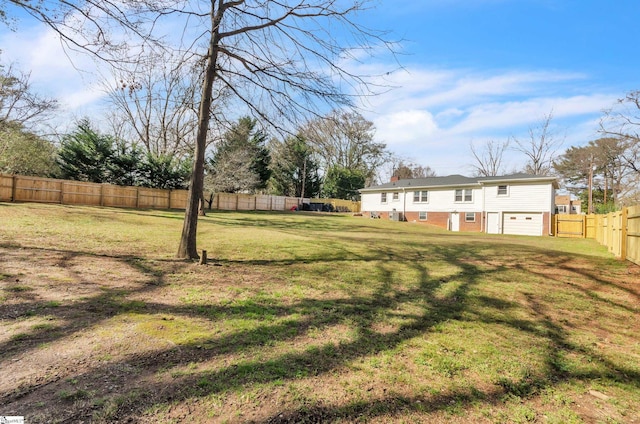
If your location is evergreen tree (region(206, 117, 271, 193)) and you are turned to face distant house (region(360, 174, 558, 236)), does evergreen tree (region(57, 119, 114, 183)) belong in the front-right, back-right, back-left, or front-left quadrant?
back-right

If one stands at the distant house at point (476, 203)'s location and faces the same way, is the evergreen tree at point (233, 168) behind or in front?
behind
